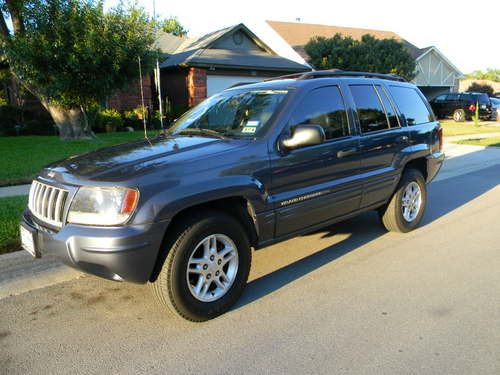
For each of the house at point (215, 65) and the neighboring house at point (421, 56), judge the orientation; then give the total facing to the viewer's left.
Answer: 0

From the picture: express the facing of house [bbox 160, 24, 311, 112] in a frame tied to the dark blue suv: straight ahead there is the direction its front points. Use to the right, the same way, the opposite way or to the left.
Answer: to the left

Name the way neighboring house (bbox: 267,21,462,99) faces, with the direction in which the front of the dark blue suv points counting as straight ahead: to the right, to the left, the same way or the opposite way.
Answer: to the left

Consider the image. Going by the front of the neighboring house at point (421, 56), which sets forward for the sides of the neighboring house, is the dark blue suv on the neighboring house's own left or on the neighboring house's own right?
on the neighboring house's own right

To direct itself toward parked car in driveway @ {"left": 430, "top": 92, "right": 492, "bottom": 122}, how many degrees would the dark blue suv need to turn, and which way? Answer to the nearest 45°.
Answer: approximately 180°

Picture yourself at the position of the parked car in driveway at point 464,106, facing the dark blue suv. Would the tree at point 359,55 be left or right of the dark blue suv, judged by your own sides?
right

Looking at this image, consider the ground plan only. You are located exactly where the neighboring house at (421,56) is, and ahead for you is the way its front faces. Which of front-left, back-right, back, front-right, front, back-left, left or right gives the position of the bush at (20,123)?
right

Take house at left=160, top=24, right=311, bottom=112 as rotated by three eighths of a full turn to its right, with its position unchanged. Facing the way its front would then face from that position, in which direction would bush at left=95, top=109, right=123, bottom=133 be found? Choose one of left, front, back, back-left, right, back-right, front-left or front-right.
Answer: front-left

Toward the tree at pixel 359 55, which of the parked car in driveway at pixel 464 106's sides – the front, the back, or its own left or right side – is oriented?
left

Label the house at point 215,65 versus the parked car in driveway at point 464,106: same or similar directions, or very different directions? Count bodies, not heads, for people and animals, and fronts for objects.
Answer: very different directions

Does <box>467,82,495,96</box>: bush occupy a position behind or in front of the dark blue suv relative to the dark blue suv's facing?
behind

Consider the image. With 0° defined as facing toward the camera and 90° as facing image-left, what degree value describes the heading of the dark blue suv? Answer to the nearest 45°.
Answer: approximately 45°

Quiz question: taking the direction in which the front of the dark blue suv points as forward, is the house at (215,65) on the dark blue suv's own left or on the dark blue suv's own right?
on the dark blue suv's own right
